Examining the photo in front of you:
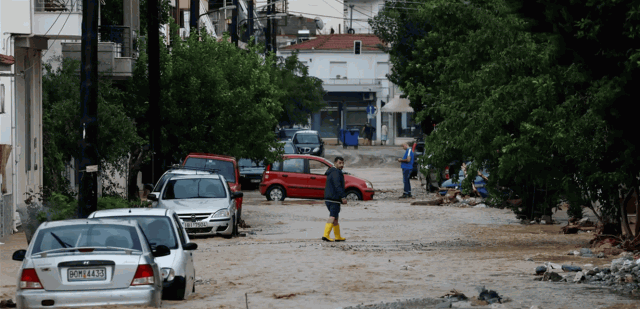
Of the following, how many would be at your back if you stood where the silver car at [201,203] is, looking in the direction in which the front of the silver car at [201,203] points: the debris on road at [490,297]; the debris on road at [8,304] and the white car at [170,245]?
0

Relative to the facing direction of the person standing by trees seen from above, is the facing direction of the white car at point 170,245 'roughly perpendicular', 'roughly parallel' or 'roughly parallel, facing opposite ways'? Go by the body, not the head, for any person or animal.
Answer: roughly perpendicular

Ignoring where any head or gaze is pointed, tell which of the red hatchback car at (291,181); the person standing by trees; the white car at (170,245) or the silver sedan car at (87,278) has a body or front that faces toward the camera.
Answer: the white car

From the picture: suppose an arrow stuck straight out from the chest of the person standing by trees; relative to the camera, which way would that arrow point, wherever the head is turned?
to the viewer's left

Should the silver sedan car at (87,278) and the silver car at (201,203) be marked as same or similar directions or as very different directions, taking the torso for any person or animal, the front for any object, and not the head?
very different directions

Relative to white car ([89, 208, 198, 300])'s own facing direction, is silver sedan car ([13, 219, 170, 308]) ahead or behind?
ahead

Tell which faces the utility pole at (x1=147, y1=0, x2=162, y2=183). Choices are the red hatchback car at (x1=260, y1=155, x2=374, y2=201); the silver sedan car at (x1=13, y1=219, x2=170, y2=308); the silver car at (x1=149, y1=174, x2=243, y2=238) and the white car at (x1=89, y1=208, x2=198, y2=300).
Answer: the silver sedan car

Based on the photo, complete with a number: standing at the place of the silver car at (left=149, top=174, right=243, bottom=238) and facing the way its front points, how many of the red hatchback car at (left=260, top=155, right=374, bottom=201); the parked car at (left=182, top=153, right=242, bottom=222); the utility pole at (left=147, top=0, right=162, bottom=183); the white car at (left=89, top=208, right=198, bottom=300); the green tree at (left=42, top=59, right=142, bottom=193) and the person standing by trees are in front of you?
1

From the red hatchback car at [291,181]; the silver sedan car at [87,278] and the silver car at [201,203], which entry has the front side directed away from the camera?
the silver sedan car

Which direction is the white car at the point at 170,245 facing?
toward the camera

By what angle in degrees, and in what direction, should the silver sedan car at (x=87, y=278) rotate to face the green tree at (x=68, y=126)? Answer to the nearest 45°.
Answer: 0° — it already faces it

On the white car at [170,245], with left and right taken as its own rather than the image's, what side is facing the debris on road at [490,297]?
left

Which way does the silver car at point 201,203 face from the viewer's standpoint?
toward the camera

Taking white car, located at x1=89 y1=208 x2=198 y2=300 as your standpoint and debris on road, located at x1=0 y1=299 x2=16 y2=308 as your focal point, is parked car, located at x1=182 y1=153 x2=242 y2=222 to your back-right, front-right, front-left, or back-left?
back-right

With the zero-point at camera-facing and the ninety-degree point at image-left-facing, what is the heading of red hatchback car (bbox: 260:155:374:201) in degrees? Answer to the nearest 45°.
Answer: approximately 270°

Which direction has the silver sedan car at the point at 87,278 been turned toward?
away from the camera

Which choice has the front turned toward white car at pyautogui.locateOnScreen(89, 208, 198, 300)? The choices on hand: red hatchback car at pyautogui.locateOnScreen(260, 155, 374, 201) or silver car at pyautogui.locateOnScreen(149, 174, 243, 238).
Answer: silver car at pyautogui.locateOnScreen(149, 174, 243, 238)
